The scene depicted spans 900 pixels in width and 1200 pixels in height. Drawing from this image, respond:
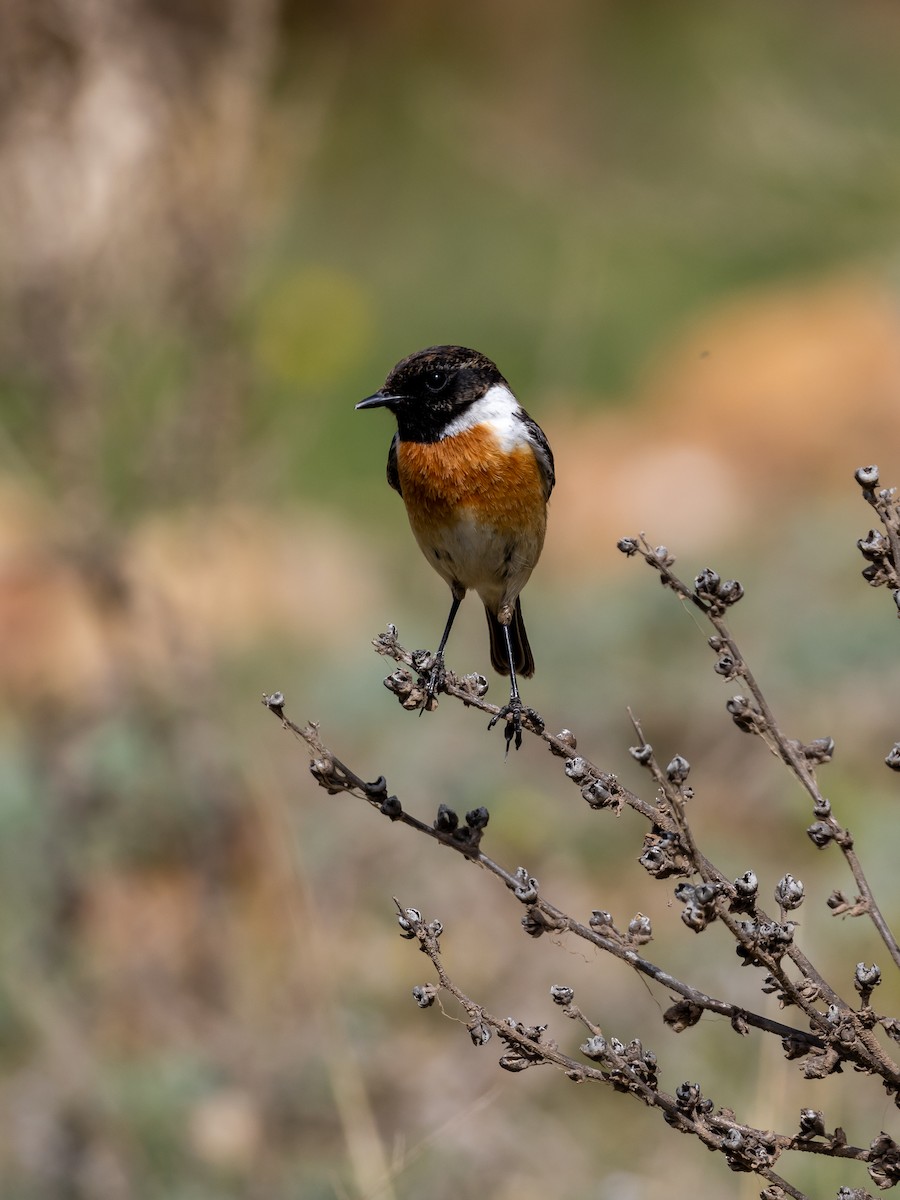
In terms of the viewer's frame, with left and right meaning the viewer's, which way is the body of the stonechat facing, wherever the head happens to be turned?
facing the viewer and to the left of the viewer
